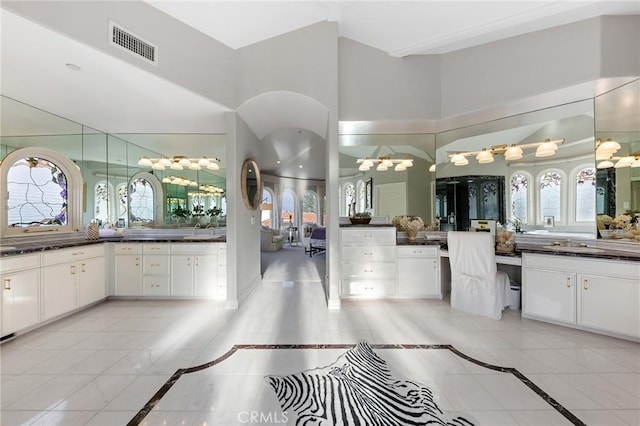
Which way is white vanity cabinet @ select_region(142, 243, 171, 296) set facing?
toward the camera

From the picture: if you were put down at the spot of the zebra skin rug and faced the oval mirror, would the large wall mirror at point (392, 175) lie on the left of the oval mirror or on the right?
right

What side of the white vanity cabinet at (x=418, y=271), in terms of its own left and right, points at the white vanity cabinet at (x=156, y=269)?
right

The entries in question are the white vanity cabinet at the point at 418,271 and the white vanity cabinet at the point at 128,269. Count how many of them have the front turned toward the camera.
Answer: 2

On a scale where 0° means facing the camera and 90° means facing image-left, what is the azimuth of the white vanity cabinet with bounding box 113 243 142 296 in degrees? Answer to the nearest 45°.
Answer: approximately 0°

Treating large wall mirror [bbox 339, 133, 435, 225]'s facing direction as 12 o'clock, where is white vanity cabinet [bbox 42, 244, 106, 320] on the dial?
The white vanity cabinet is roughly at 2 o'clock from the large wall mirror.

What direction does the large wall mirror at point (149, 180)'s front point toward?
toward the camera

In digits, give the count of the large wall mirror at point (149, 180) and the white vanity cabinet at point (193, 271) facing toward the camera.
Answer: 2

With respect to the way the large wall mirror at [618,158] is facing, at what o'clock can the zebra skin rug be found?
The zebra skin rug is roughly at 11 o'clock from the large wall mirror.

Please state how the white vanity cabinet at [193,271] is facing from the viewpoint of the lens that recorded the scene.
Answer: facing the viewer

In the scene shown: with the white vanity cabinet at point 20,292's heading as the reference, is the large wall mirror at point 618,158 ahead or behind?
ahead

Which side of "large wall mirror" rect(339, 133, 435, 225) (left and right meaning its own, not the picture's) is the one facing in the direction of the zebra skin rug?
front

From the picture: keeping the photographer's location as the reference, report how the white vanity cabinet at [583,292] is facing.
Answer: facing the viewer and to the left of the viewer
